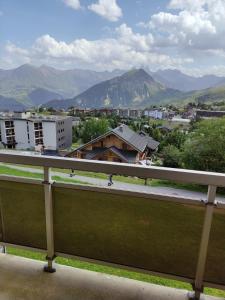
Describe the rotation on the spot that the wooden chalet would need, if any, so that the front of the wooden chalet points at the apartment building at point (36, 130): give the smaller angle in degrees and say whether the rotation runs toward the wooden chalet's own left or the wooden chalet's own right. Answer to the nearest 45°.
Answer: approximately 45° to the wooden chalet's own right

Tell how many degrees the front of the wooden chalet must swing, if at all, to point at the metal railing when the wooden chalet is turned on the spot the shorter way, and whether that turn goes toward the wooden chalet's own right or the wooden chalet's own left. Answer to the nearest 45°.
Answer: approximately 45° to the wooden chalet's own left

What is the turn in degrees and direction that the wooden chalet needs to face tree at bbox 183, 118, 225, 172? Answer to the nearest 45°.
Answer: approximately 135° to its left

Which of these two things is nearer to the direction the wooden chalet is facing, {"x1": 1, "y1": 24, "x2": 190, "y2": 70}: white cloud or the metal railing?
the metal railing
